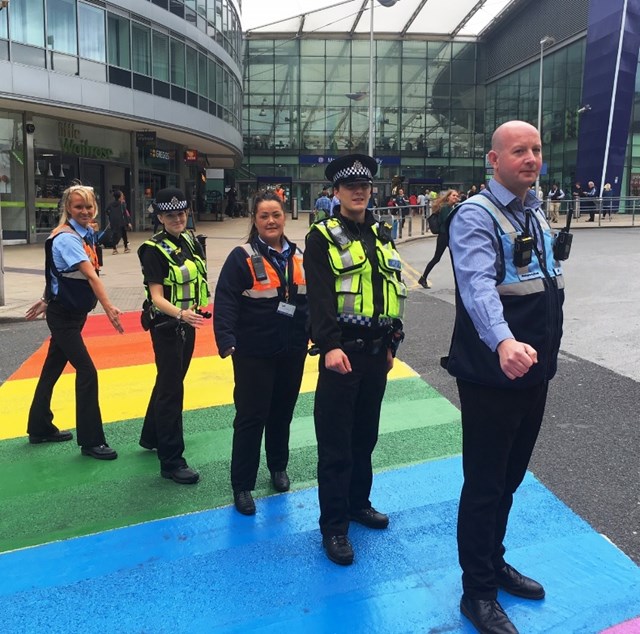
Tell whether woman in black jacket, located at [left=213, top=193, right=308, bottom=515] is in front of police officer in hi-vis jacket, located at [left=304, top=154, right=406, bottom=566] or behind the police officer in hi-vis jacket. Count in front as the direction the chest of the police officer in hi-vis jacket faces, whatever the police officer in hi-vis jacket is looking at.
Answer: behind

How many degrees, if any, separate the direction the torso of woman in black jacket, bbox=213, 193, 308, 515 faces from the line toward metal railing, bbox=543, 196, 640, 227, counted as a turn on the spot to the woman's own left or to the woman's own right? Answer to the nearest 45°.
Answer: approximately 90° to the woman's own left

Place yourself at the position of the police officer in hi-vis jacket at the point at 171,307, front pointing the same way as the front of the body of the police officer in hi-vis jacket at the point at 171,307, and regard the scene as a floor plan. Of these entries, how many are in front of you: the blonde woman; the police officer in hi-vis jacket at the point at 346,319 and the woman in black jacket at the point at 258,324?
2

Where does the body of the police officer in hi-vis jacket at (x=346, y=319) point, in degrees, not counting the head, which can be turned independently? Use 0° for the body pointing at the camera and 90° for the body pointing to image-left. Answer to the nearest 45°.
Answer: approximately 315°

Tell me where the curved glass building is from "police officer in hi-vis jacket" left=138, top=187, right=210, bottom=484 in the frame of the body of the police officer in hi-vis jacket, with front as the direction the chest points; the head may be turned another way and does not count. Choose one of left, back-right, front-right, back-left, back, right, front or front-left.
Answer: back-left

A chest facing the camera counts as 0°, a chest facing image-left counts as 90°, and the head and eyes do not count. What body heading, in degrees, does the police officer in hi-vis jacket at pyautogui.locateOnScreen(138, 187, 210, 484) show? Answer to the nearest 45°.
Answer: approximately 315°

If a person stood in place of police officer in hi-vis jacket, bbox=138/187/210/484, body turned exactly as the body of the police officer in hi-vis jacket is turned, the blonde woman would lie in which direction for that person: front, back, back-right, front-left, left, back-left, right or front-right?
back

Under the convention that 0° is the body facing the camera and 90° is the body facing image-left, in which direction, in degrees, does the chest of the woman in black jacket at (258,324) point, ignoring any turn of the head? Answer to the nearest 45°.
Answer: approximately 315°

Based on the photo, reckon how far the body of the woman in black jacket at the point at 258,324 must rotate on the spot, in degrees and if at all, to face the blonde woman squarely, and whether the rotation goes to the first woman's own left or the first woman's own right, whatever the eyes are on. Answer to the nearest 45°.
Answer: approximately 180°
